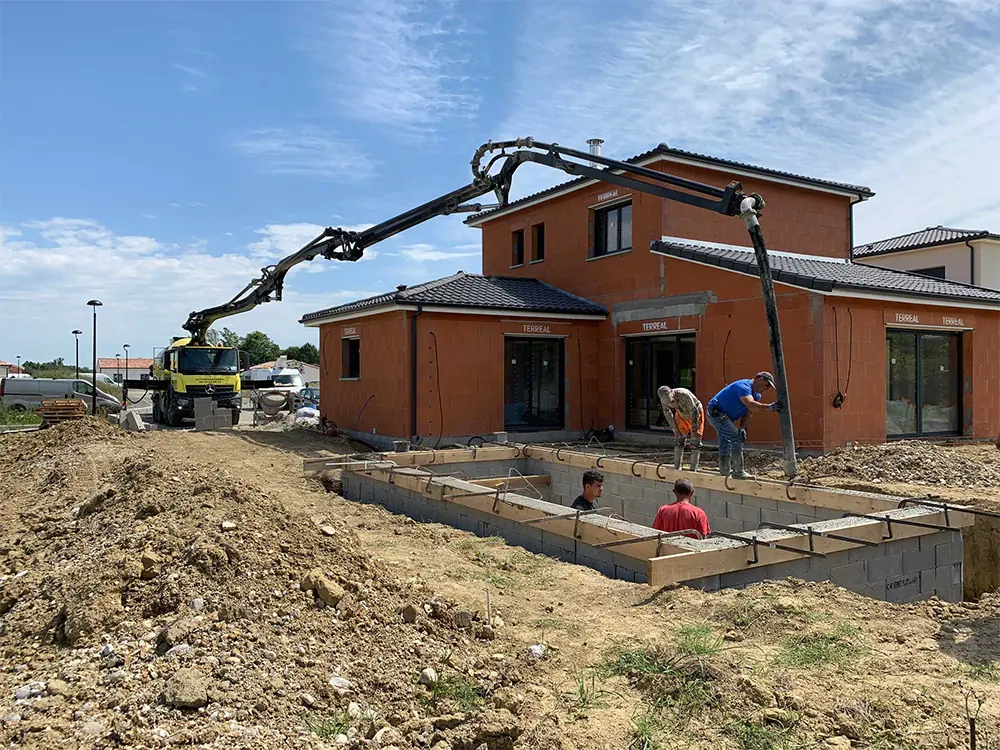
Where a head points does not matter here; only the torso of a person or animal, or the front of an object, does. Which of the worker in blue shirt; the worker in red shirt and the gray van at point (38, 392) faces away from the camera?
the worker in red shirt

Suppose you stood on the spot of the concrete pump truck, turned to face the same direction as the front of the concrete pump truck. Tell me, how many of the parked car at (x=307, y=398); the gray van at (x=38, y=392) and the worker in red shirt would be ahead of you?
1

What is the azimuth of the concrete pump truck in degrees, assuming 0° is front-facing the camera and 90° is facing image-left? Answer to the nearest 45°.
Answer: approximately 0°

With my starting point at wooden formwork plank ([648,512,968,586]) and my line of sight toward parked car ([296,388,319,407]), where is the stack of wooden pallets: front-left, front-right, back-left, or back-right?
front-left

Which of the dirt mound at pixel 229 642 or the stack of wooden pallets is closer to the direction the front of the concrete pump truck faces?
the dirt mound

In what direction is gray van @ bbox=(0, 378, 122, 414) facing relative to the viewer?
to the viewer's right

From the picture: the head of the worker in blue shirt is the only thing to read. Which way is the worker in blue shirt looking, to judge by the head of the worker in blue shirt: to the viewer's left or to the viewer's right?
to the viewer's right

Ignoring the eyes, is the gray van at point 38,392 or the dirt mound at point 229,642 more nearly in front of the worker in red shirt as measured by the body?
the gray van

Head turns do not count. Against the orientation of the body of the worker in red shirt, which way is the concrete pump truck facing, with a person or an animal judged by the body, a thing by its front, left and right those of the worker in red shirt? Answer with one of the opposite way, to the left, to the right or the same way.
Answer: the opposite way

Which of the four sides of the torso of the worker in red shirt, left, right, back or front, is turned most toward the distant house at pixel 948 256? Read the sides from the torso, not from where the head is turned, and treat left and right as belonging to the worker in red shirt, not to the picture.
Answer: front

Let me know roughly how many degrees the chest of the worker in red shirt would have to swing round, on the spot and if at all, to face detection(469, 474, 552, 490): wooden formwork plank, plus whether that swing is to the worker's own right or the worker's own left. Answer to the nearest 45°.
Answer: approximately 45° to the worker's own left

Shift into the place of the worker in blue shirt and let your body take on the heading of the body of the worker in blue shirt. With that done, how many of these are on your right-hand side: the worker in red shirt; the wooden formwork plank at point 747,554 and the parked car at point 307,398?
2

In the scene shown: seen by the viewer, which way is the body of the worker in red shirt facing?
away from the camera

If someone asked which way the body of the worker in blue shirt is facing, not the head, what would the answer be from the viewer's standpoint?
to the viewer's right

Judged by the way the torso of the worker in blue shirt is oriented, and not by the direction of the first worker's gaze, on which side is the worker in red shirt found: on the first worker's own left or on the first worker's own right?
on the first worker's own right

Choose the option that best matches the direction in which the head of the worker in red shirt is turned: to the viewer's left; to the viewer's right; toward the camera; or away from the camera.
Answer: away from the camera

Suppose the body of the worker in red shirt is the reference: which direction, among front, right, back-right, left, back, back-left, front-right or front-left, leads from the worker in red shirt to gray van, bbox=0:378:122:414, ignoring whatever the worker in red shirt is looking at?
front-left
